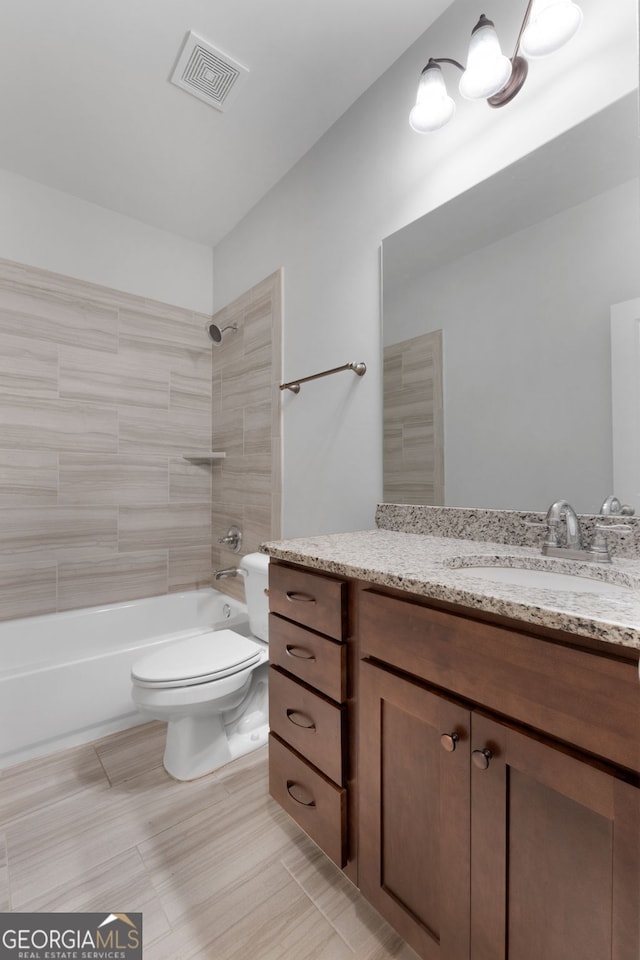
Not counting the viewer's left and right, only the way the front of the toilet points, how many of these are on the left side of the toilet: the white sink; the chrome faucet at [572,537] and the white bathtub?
2

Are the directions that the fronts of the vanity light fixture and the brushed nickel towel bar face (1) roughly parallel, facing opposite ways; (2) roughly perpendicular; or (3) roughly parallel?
roughly parallel

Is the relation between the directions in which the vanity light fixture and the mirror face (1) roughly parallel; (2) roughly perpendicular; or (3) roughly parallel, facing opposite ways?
roughly parallel

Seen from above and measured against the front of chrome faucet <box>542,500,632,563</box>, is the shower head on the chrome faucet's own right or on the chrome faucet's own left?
on the chrome faucet's own right

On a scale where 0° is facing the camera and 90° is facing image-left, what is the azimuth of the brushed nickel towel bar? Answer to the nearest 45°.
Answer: approximately 45°

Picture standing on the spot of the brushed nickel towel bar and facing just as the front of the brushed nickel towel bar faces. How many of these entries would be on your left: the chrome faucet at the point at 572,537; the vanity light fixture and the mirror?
3

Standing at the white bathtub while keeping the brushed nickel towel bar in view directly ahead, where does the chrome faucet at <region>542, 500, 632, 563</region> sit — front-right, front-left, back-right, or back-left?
front-right

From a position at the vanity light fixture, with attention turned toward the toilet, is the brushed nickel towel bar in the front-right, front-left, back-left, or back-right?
front-right

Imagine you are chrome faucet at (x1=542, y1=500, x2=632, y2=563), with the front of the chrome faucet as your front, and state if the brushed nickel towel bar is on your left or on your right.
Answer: on your right

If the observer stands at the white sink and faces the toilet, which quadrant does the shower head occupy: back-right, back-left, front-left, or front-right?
front-right

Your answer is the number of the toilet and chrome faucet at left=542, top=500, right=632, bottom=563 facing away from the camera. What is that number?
0

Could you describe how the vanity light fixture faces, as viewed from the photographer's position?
facing the viewer and to the left of the viewer

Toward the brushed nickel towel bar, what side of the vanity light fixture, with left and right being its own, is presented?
right

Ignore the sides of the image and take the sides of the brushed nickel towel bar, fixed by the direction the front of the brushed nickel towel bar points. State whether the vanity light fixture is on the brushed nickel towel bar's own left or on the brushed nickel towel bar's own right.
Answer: on the brushed nickel towel bar's own left

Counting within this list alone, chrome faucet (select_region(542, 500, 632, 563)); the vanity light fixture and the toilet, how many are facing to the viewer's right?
0
